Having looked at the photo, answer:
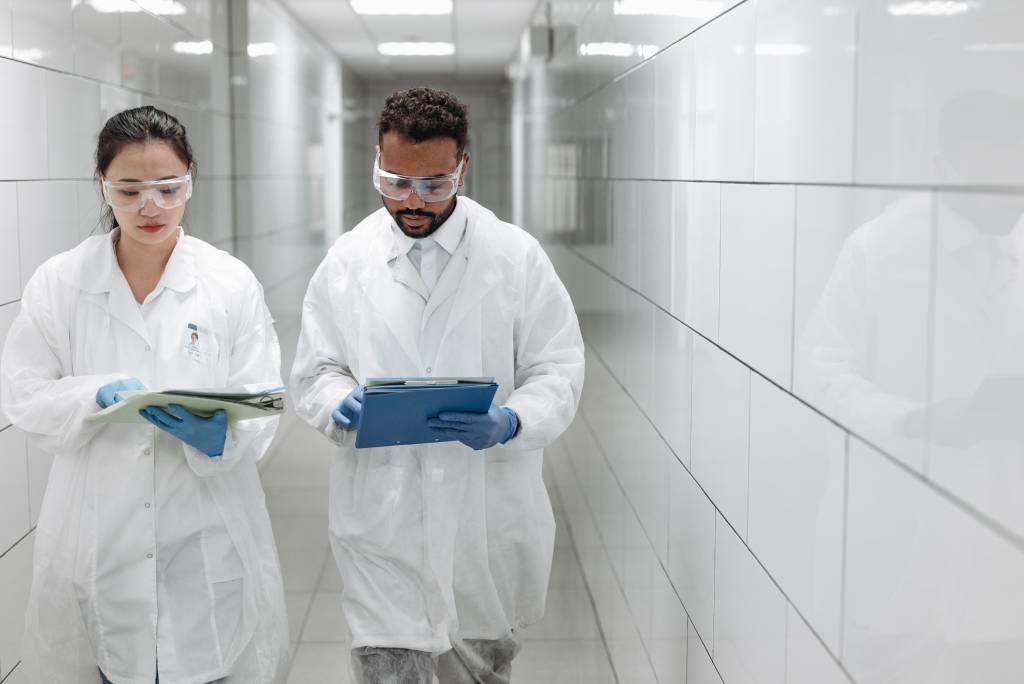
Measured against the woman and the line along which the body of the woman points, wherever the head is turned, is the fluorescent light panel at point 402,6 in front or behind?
behind

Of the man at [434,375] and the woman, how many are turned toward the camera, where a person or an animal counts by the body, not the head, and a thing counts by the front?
2

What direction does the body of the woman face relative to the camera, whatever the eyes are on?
toward the camera

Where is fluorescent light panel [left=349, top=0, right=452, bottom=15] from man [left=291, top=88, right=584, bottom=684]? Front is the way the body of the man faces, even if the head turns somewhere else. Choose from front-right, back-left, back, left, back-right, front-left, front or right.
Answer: back

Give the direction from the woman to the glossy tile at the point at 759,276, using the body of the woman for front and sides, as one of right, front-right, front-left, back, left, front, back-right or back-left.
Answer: front-left

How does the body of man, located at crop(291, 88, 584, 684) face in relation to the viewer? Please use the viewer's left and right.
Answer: facing the viewer

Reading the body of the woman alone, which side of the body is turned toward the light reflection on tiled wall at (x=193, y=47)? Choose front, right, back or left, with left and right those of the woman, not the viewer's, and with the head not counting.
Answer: back

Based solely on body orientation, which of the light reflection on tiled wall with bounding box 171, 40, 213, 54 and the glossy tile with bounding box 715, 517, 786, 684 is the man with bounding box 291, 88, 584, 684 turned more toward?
the glossy tile
